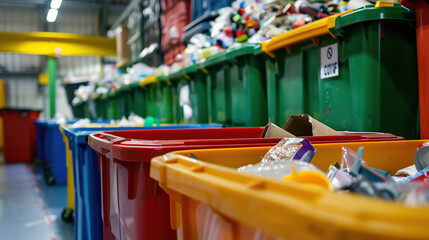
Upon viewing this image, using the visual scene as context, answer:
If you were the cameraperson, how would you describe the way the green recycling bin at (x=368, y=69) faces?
facing the viewer and to the left of the viewer

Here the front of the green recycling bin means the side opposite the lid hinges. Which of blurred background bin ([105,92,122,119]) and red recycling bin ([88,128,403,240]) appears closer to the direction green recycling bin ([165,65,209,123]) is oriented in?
the red recycling bin

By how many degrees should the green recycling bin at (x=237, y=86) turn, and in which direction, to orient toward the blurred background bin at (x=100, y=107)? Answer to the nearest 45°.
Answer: approximately 90° to its right

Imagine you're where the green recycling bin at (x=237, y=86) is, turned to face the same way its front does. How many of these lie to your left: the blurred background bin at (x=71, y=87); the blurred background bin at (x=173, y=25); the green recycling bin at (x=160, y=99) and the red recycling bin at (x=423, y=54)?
1

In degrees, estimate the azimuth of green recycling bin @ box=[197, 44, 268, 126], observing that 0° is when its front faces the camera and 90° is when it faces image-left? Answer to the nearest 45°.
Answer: approximately 45°

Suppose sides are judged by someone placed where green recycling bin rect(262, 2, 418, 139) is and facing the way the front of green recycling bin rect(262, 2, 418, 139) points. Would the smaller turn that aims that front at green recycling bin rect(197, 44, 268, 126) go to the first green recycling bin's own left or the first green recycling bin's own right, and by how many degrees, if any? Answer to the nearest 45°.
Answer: approximately 90° to the first green recycling bin's own right

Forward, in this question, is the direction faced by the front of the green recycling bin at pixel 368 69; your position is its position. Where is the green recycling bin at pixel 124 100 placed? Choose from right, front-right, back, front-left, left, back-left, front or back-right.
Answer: right

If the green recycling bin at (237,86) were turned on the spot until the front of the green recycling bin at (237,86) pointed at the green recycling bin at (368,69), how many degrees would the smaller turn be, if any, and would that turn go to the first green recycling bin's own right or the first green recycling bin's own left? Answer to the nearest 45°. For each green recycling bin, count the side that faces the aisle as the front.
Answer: approximately 90° to the first green recycling bin's own left

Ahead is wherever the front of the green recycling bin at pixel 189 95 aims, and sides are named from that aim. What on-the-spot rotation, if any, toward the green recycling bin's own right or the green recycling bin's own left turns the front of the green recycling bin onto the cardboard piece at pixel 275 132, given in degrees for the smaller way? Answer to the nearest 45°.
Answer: approximately 45° to the green recycling bin's own left

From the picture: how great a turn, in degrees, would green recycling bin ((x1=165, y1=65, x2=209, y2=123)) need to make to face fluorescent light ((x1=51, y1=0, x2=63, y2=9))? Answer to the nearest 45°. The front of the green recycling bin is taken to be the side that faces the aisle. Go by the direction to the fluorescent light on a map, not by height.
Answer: approximately 90° to its right

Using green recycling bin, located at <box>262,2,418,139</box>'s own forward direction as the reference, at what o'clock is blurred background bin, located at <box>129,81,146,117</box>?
The blurred background bin is roughly at 3 o'clock from the green recycling bin.

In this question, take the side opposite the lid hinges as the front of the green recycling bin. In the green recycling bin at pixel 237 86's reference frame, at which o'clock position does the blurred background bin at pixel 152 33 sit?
The blurred background bin is roughly at 4 o'clock from the green recycling bin.

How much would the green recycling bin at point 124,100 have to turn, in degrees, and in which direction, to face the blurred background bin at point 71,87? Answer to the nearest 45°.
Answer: approximately 135° to its right

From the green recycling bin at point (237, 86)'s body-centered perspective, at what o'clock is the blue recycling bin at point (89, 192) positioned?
The blue recycling bin is roughly at 12 o'clock from the green recycling bin.

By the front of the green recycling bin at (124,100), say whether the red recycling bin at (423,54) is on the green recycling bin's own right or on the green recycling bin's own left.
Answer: on the green recycling bin's own left
